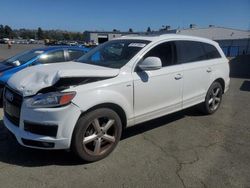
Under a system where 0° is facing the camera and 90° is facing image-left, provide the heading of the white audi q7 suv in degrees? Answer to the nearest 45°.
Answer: approximately 45°

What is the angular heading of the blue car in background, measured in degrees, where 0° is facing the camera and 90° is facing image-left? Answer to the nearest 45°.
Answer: approximately 45°
